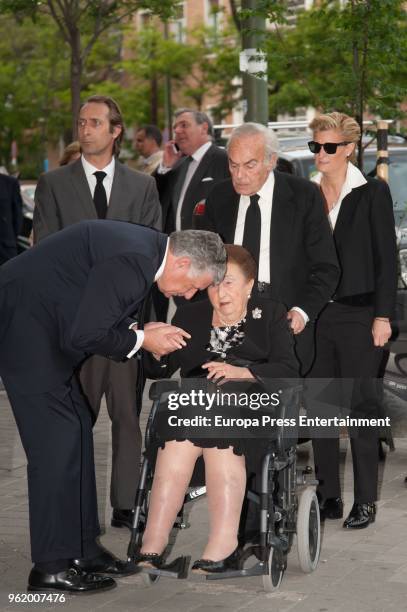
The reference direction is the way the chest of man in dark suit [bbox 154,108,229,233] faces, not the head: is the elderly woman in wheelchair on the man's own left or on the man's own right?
on the man's own left

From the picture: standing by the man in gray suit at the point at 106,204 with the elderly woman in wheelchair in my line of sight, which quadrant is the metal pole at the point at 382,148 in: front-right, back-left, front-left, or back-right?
back-left

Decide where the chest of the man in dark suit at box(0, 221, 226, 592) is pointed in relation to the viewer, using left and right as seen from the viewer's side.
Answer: facing to the right of the viewer

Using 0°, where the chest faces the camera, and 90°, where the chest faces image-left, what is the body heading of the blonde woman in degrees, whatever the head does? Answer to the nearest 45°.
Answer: approximately 45°

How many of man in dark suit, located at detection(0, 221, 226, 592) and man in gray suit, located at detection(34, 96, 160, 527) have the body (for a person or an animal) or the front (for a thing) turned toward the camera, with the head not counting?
1

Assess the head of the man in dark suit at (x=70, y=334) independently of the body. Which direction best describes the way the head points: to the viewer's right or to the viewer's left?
to the viewer's right

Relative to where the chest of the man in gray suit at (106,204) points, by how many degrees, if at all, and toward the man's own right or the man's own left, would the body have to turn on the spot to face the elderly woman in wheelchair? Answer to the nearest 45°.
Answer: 0° — they already face them

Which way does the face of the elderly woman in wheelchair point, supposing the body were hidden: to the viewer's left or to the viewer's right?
to the viewer's left

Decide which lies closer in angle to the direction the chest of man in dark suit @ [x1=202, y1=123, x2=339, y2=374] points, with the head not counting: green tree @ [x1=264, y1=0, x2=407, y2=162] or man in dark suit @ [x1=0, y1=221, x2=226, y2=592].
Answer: the man in dark suit

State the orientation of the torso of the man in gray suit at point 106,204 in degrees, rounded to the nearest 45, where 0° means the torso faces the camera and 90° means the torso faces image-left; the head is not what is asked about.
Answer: approximately 0°

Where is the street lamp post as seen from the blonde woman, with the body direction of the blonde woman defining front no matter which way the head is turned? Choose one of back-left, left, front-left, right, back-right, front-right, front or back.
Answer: back-right
